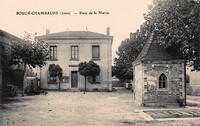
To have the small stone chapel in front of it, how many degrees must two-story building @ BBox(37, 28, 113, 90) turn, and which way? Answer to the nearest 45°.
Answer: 0° — it already faces it

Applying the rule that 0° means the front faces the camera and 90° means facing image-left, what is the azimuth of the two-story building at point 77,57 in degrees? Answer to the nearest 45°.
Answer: approximately 0°
